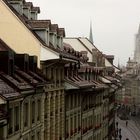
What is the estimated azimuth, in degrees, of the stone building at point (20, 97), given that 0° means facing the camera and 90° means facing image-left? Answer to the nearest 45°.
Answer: approximately 315°
